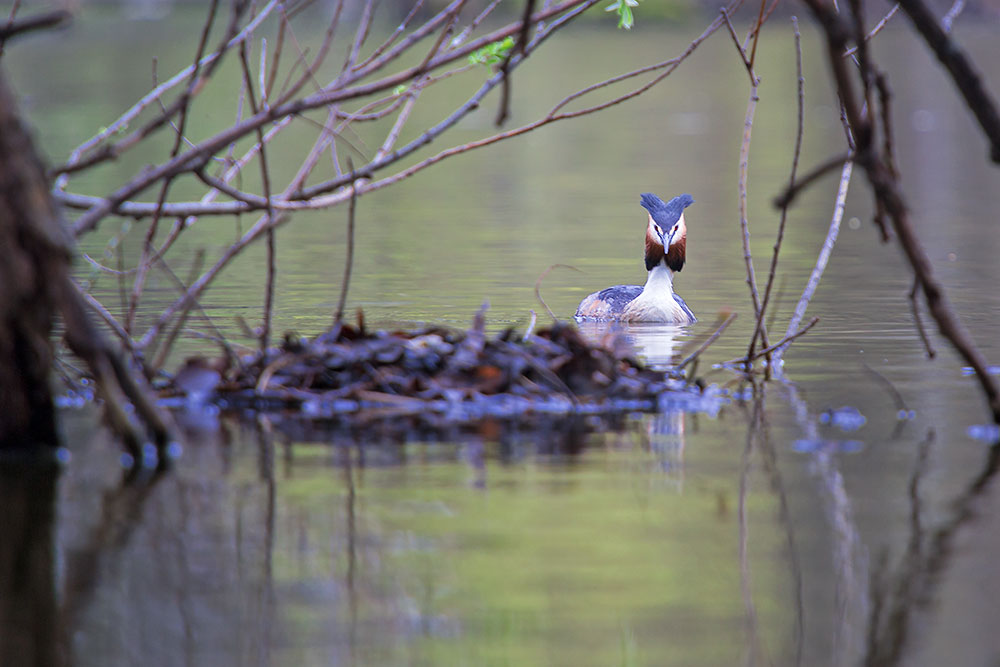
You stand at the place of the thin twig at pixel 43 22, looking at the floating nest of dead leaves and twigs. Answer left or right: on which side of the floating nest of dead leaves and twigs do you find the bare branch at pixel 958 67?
right

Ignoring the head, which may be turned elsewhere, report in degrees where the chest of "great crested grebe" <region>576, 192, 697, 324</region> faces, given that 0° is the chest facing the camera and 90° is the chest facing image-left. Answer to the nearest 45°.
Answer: approximately 315°

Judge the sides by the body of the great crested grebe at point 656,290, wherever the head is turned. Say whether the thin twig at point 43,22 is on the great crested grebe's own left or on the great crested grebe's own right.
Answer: on the great crested grebe's own right

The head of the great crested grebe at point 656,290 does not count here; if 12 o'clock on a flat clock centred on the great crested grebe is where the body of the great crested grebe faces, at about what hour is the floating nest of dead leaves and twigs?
The floating nest of dead leaves and twigs is roughly at 2 o'clock from the great crested grebe.

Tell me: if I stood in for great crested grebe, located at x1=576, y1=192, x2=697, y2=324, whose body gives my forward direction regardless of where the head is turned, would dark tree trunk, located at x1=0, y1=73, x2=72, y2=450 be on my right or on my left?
on my right
